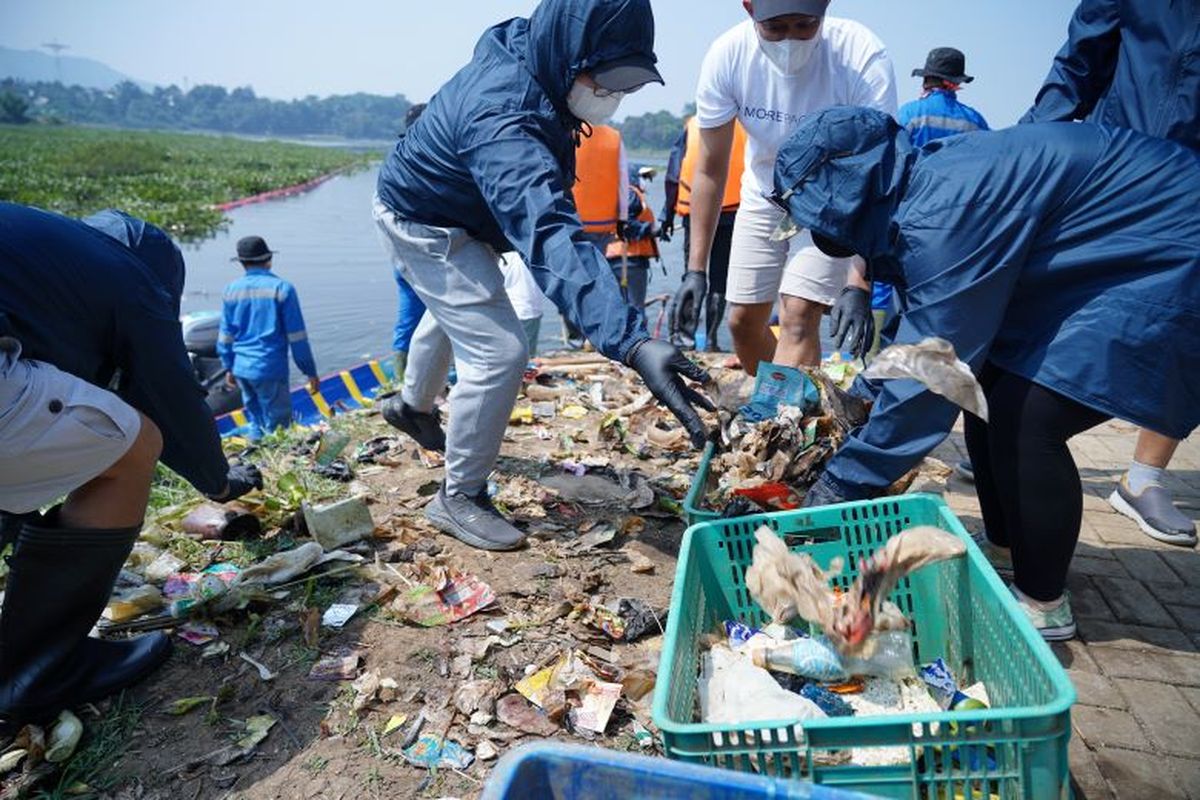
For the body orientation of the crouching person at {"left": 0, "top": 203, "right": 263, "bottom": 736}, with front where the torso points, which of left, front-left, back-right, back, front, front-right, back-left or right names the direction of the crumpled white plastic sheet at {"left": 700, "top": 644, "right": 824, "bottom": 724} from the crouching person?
front-right

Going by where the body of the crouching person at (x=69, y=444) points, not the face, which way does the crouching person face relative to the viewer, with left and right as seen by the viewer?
facing to the right of the viewer

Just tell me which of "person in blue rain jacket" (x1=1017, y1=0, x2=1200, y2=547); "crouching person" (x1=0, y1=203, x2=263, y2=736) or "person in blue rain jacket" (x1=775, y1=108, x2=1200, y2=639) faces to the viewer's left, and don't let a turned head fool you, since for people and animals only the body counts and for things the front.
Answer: "person in blue rain jacket" (x1=775, y1=108, x2=1200, y2=639)

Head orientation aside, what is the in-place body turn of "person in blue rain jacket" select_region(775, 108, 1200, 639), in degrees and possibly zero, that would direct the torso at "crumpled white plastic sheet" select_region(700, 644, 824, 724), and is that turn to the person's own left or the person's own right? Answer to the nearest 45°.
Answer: approximately 90° to the person's own left

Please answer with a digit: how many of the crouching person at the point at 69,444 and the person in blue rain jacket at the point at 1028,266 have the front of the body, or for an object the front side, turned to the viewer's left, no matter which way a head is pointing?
1

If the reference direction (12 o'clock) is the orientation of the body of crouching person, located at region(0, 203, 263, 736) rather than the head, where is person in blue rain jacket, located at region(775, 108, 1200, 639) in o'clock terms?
The person in blue rain jacket is roughly at 1 o'clock from the crouching person.

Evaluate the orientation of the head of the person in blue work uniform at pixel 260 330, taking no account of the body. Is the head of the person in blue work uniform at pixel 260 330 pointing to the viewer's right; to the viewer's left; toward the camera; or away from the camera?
away from the camera

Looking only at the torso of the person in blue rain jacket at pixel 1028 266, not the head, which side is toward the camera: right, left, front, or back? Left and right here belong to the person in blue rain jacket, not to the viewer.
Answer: left

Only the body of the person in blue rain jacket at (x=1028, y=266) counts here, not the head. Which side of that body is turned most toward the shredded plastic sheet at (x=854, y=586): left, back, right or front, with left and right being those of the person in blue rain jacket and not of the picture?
left
